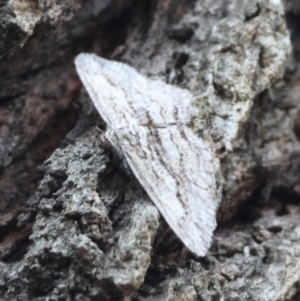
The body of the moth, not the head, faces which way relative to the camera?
to the viewer's left
